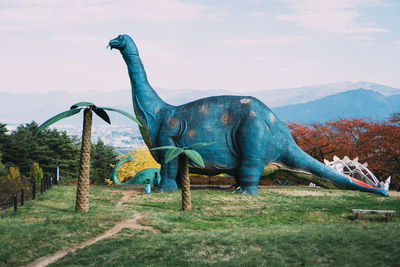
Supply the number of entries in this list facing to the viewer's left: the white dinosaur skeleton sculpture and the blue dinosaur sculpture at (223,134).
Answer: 2

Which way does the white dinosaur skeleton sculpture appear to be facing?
to the viewer's left

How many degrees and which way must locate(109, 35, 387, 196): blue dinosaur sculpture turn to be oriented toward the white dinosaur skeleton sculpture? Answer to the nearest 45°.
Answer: approximately 135° to its right

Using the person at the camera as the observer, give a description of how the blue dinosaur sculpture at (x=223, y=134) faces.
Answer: facing to the left of the viewer

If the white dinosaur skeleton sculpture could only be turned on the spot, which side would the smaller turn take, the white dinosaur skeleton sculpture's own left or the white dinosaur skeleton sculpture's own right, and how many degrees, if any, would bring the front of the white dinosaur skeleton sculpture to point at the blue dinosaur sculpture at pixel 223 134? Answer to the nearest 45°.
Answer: approximately 45° to the white dinosaur skeleton sculpture's own left

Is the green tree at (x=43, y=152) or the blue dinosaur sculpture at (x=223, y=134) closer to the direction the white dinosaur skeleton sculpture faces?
the green tree
